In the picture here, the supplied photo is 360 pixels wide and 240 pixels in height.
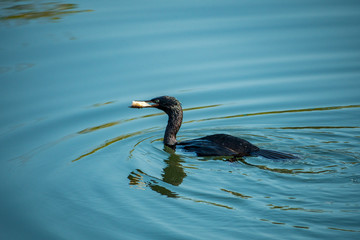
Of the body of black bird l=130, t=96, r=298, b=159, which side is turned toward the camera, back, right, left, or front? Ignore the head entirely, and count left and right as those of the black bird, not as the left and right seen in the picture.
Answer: left
